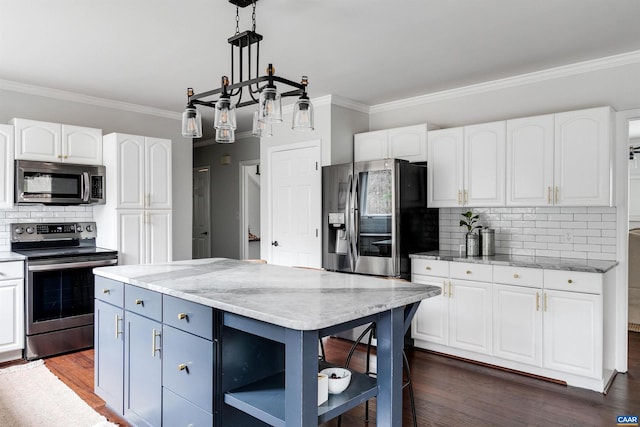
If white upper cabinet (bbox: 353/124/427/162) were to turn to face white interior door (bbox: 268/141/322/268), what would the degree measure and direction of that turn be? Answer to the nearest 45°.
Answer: approximately 45° to its right

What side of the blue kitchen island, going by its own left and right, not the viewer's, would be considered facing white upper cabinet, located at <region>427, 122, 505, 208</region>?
back

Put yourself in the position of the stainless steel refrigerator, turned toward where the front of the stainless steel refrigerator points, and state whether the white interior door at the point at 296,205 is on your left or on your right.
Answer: on your right

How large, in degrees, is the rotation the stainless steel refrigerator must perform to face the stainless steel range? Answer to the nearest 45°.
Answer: approximately 45° to its right

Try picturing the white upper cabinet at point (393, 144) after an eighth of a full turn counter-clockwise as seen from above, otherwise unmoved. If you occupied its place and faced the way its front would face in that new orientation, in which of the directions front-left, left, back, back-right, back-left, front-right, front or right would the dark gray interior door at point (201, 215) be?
back-right

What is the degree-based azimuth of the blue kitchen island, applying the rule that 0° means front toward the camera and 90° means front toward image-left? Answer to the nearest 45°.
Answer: approximately 45°

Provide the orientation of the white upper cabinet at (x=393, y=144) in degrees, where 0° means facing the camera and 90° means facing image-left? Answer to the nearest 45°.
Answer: approximately 45°

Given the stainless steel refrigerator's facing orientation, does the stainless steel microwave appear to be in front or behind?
in front

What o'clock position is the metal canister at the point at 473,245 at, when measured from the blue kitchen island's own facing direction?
The metal canister is roughly at 6 o'clock from the blue kitchen island.

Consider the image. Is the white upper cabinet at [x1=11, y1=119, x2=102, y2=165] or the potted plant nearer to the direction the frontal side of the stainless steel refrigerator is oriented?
the white upper cabinet

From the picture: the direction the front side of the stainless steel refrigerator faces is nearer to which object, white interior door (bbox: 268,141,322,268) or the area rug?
the area rug
